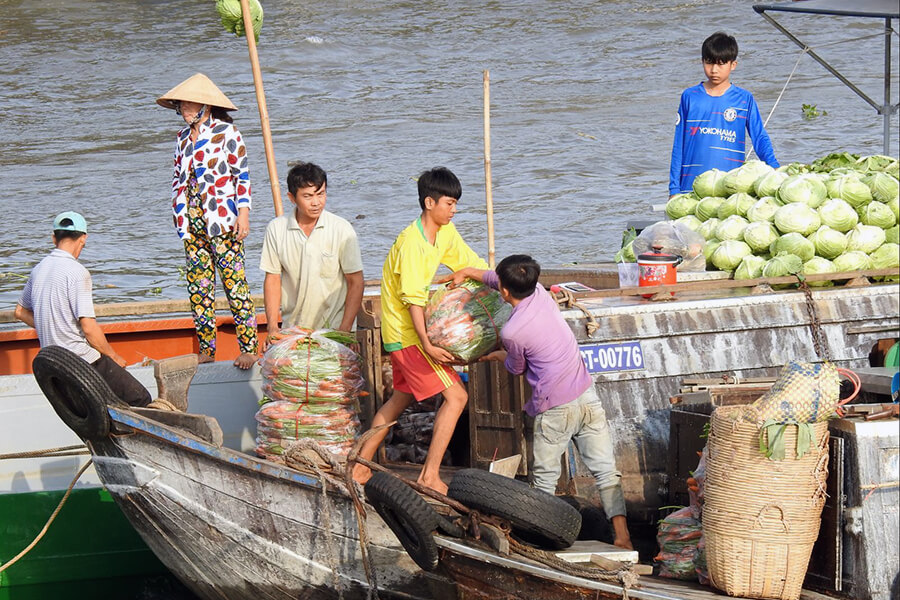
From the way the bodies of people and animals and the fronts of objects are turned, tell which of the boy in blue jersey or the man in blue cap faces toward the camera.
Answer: the boy in blue jersey

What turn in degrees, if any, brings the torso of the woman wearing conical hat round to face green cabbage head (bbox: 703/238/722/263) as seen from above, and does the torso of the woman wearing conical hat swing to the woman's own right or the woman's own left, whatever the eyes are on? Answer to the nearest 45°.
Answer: approximately 90° to the woman's own left

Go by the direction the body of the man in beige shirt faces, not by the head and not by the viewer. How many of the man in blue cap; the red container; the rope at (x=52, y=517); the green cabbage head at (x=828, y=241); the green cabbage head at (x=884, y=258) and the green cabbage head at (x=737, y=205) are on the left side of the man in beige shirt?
4

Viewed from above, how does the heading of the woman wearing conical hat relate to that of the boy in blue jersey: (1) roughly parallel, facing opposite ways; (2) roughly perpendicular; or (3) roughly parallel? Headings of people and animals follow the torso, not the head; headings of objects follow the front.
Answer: roughly parallel

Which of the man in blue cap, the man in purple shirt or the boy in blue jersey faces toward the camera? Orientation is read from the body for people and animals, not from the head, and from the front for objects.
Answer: the boy in blue jersey

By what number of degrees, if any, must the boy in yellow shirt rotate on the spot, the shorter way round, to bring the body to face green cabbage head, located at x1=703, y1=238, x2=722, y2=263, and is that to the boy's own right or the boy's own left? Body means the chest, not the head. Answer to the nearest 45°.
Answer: approximately 90° to the boy's own left

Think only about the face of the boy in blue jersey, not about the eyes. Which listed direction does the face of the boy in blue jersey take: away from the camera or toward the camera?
toward the camera

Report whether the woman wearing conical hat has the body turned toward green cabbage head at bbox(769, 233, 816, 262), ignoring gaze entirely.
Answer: no

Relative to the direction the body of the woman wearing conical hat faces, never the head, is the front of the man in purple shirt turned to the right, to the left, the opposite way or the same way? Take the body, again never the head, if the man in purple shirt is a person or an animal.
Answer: to the right

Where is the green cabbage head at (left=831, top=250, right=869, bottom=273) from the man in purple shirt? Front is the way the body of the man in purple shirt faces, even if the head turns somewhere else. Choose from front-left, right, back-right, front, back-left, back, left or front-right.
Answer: right

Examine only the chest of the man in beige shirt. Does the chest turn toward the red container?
no

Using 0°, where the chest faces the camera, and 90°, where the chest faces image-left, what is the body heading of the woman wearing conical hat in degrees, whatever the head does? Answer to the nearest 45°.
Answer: approximately 45°

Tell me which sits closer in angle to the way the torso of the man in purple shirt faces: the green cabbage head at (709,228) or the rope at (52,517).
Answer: the rope

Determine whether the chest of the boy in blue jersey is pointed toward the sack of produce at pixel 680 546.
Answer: yes

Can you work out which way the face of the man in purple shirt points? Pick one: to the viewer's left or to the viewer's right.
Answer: to the viewer's left

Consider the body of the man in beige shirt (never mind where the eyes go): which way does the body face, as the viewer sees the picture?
toward the camera

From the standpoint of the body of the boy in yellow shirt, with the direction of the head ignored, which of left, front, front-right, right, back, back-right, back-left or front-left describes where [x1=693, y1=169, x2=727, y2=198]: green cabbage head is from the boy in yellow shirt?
left

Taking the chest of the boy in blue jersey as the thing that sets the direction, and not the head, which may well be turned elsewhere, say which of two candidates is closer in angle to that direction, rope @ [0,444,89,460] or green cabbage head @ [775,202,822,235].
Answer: the green cabbage head
